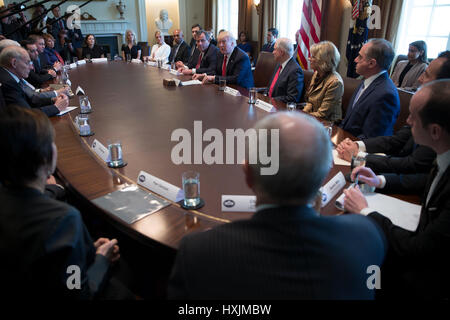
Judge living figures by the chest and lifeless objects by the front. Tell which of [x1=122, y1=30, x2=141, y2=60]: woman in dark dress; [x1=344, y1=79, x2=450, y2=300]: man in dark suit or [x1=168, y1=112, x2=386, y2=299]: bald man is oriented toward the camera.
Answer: the woman in dark dress

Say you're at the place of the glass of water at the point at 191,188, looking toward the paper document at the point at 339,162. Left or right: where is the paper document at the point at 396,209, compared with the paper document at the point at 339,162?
right

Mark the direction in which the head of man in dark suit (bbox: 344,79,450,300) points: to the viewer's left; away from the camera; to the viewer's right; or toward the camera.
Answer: to the viewer's left

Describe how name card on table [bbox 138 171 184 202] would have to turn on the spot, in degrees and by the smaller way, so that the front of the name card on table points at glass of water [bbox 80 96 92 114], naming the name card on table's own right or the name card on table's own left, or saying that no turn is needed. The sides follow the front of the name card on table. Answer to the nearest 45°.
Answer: approximately 135° to the name card on table's own right

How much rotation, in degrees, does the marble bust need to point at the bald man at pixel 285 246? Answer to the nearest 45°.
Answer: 0° — it already faces them

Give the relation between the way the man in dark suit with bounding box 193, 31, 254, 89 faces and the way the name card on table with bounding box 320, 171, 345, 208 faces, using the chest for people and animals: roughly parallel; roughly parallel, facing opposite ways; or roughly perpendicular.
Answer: roughly perpendicular

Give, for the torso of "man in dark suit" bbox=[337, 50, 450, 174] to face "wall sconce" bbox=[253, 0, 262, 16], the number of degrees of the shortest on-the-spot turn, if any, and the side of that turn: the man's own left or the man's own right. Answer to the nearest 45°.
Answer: approximately 45° to the man's own right

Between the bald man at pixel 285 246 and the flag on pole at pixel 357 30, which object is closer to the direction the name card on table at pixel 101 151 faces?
the bald man

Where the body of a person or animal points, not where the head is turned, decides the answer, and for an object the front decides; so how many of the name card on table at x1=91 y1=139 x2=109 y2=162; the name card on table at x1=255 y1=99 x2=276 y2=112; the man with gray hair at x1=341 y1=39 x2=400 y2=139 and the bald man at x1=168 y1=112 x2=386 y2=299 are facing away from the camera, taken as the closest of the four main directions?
1

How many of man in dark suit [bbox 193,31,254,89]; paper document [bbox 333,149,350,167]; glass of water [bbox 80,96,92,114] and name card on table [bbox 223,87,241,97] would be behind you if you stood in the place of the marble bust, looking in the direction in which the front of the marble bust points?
0

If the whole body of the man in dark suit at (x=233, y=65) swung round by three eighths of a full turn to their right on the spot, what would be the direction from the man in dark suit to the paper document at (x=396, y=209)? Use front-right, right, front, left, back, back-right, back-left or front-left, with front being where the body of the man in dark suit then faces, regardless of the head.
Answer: back

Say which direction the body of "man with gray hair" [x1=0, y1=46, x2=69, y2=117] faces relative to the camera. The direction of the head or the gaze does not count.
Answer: to the viewer's right

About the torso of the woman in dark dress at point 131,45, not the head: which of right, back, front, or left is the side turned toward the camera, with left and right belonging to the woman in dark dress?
front

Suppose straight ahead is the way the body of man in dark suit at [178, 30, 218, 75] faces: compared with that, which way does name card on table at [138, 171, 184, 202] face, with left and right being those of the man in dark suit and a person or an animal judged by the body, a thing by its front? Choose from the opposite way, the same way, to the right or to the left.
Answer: the same way

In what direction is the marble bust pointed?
toward the camera

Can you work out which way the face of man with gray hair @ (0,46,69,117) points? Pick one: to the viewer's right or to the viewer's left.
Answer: to the viewer's right

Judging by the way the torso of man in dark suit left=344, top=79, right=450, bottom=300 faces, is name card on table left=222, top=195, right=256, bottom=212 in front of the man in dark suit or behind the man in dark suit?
in front

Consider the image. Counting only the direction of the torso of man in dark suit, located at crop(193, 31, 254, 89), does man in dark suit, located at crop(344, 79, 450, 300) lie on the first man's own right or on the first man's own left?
on the first man's own left

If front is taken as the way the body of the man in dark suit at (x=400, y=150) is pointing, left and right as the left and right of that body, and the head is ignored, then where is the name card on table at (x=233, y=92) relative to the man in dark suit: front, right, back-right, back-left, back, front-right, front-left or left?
front-right
